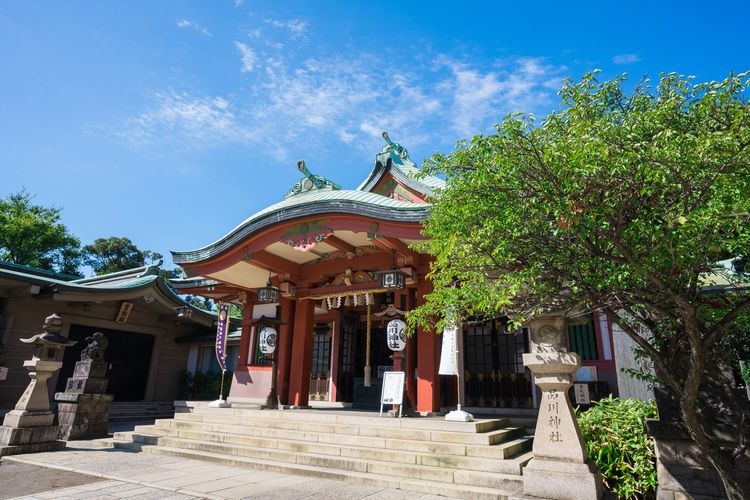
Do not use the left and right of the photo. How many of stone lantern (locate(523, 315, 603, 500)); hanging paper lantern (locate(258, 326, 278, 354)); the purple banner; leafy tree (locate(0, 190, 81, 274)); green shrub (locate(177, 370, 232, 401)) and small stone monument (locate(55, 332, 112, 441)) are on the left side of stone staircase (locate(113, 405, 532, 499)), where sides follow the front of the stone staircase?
1

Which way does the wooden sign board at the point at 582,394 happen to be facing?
toward the camera

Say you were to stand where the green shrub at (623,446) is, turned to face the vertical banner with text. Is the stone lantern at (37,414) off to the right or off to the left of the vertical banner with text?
left

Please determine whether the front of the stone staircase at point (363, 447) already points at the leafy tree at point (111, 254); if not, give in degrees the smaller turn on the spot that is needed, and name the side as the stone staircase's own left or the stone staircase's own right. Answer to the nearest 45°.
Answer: approximately 90° to the stone staircase's own right

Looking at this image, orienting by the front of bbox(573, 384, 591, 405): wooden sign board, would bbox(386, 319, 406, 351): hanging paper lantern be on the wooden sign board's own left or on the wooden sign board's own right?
on the wooden sign board's own right

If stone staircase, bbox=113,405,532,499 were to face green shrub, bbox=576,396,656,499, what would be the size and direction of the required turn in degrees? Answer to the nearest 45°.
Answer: approximately 90° to its left

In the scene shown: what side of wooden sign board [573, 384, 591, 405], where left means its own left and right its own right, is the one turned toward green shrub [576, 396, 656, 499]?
front

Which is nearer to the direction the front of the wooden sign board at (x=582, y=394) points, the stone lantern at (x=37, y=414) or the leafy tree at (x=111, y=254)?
the stone lantern

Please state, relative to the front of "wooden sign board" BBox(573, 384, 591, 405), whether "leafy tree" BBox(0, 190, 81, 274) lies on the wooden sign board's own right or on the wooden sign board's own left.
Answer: on the wooden sign board's own right

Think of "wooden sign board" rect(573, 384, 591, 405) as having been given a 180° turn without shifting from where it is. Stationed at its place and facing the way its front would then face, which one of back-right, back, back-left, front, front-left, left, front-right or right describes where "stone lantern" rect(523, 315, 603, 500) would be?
back

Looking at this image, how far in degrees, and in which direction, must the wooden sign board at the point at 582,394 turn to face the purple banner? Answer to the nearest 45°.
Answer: approximately 90° to its right

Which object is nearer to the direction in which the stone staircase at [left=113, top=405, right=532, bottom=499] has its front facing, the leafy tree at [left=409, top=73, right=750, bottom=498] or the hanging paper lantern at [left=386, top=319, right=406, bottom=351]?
the leafy tree

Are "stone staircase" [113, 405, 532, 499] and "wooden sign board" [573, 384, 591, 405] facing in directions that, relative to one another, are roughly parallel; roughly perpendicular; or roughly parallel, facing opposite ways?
roughly parallel

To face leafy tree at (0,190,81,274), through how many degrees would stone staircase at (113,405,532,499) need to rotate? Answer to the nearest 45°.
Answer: approximately 90° to its right

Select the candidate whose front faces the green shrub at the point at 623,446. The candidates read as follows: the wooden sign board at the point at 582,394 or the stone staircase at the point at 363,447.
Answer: the wooden sign board

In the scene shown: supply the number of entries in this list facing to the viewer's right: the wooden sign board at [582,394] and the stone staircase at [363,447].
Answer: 0

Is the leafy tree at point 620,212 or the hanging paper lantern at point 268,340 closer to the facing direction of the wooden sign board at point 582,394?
the leafy tree

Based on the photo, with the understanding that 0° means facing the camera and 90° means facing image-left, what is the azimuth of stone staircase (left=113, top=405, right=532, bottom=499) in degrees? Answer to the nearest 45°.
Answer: approximately 45°
